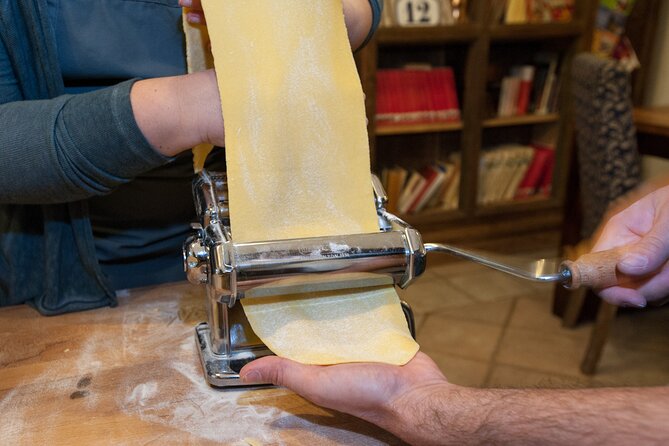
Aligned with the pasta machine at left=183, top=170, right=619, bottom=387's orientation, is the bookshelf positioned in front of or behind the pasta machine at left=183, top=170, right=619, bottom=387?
behind

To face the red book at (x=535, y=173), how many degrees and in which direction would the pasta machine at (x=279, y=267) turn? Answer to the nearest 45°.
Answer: approximately 180°

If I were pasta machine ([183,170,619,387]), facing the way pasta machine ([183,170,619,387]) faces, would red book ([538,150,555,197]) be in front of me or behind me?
behind

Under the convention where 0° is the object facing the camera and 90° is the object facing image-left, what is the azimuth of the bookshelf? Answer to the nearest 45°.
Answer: approximately 0°

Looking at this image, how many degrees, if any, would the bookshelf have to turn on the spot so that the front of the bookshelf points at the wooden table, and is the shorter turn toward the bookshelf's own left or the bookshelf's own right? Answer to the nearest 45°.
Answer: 0° — it already faces it

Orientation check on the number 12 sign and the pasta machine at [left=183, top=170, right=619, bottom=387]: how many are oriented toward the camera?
2
